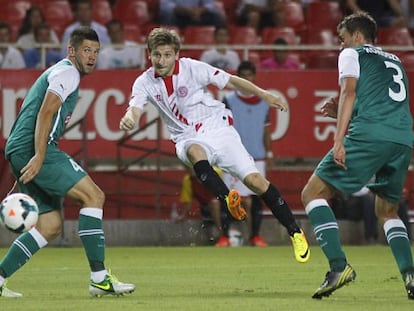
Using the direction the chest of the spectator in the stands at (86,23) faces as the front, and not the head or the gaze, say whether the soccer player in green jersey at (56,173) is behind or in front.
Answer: in front

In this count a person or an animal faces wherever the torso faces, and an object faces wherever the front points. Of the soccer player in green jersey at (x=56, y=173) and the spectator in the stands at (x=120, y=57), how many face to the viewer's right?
1

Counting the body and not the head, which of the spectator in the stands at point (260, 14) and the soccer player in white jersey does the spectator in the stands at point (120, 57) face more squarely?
the soccer player in white jersey

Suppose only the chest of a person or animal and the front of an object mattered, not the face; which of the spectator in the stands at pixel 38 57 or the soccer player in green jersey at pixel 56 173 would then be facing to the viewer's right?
the soccer player in green jersey

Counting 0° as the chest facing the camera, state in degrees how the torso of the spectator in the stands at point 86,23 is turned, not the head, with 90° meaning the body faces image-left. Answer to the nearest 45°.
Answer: approximately 0°

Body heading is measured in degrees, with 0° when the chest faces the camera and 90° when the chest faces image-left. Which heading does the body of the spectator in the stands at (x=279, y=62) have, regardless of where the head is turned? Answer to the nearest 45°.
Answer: approximately 0°

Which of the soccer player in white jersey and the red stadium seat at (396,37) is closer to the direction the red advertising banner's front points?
the soccer player in white jersey

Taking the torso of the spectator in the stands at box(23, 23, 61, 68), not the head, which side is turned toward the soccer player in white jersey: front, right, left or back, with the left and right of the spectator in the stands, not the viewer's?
front

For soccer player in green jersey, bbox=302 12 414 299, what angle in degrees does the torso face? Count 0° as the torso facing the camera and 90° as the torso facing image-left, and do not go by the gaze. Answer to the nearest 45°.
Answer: approximately 135°

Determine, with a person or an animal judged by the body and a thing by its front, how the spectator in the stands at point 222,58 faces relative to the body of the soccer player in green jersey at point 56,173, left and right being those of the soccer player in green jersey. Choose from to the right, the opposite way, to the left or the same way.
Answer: to the right
